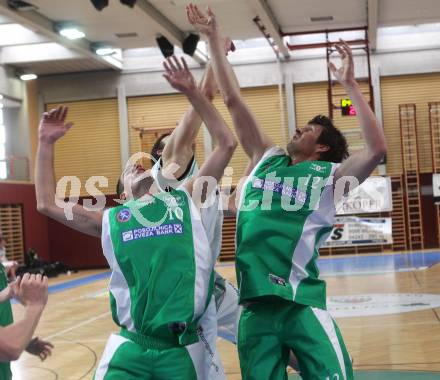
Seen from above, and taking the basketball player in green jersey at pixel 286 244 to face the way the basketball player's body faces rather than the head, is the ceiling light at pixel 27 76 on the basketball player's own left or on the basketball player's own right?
on the basketball player's own right

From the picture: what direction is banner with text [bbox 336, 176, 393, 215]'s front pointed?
toward the camera

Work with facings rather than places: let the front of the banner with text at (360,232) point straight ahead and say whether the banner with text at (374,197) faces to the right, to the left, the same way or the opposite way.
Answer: the same way

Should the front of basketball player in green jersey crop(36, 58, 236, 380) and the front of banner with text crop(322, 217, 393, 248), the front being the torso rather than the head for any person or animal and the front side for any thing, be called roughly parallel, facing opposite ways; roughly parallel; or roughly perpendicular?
roughly parallel

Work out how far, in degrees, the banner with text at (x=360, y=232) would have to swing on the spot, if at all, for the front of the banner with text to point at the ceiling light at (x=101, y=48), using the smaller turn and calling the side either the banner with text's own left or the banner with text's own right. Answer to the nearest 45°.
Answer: approximately 90° to the banner with text's own right

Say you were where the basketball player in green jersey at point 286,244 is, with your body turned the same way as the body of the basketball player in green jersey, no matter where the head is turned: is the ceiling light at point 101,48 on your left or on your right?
on your right

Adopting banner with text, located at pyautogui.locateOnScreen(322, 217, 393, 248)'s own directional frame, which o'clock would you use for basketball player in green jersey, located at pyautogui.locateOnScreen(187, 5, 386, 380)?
The basketball player in green jersey is roughly at 12 o'clock from the banner with text.

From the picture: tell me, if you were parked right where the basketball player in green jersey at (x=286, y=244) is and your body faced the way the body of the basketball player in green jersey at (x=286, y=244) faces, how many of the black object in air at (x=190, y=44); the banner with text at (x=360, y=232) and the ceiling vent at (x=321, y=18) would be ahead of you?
0

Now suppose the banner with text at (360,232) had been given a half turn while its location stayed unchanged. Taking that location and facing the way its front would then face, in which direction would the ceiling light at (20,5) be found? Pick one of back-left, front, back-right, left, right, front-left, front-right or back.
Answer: back-left

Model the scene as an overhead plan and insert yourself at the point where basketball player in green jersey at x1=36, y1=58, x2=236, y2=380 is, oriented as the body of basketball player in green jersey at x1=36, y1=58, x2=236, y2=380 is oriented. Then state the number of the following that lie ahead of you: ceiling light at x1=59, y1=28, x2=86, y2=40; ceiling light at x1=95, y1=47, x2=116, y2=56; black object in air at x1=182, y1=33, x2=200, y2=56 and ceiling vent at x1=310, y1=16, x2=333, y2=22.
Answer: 0

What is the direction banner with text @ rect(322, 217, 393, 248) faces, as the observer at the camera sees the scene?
facing the viewer

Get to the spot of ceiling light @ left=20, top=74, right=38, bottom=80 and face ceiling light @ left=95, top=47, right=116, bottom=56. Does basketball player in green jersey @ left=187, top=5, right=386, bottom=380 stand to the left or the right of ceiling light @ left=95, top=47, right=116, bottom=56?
right

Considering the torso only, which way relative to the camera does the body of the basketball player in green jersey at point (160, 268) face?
toward the camera

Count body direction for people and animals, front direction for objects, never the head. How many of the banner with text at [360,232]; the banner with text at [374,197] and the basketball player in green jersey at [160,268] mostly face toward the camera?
3

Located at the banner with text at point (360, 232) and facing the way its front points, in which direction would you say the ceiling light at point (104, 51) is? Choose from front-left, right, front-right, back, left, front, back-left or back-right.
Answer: right
